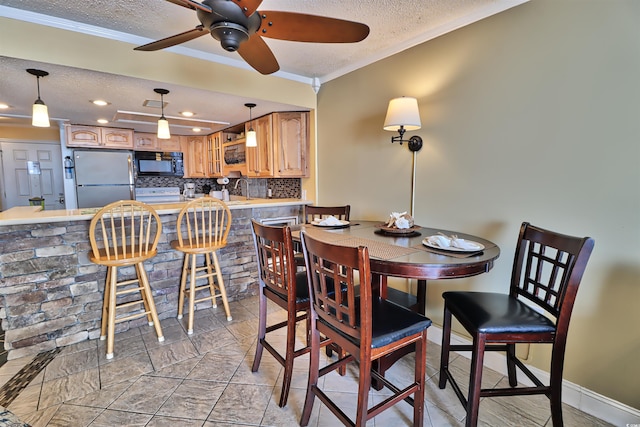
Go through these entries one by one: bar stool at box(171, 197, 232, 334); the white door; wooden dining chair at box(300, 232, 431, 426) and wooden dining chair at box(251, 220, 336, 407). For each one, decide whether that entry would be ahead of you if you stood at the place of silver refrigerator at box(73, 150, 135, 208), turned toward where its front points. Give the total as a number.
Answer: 3

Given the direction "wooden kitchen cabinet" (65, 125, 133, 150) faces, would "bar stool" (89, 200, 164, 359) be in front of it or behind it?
in front

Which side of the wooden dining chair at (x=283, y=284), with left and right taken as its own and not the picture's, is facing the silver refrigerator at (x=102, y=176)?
left

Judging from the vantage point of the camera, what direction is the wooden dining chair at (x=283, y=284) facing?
facing away from the viewer and to the right of the viewer

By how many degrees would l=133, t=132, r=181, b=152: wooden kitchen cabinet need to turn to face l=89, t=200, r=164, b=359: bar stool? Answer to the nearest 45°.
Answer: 0° — it already faces it

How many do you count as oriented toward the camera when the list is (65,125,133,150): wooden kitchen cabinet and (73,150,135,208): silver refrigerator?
2

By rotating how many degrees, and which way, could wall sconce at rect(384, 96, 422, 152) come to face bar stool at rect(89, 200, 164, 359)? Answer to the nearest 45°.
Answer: approximately 45° to its right

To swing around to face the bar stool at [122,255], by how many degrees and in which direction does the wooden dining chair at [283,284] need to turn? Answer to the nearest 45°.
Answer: approximately 90° to its left

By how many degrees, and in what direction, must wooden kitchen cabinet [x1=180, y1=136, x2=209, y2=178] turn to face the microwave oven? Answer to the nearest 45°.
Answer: approximately 90° to its right

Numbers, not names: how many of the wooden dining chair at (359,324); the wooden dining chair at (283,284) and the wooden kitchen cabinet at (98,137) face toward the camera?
1

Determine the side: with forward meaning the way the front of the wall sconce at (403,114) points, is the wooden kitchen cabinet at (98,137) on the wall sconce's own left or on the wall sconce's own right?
on the wall sconce's own right

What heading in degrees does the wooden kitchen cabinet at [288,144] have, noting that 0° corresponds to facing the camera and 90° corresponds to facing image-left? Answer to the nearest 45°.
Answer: approximately 45°

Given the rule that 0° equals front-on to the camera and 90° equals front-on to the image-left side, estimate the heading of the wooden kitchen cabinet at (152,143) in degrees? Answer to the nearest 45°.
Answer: approximately 0°
